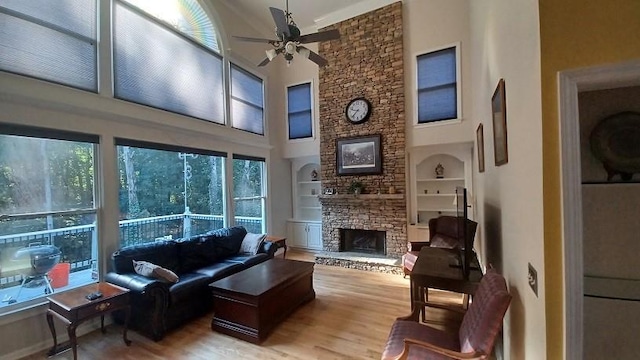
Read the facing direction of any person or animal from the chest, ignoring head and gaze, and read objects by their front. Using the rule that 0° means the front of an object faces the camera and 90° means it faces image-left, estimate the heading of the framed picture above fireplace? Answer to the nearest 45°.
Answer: approximately 0°

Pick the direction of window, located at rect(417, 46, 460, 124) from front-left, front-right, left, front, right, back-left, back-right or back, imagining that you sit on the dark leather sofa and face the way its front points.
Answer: front-left

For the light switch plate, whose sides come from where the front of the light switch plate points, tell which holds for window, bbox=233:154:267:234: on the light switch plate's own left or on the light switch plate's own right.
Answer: on the light switch plate's own right

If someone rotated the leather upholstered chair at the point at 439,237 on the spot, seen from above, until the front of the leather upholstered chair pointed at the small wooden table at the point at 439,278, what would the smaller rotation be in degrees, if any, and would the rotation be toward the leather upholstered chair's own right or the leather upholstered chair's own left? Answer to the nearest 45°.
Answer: approximately 45° to the leather upholstered chair's own left

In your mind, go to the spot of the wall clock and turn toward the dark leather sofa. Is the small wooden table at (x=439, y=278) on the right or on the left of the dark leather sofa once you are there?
left

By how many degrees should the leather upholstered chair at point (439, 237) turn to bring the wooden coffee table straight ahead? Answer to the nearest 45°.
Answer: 0° — it already faces it

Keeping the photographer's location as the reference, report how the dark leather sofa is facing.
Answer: facing the viewer and to the right of the viewer

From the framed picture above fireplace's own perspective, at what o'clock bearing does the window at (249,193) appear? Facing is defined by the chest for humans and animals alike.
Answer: The window is roughly at 3 o'clock from the framed picture above fireplace.

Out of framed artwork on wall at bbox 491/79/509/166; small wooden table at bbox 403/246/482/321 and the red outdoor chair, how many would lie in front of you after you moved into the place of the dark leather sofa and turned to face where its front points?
2

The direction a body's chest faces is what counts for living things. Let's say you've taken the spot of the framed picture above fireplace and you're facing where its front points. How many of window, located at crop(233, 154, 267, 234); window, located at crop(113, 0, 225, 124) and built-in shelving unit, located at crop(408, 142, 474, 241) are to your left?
1

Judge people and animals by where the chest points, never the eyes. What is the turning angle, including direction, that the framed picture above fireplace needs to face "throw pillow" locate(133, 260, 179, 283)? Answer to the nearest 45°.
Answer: approximately 45° to its right

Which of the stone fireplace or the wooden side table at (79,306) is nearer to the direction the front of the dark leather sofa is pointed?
the stone fireplace
